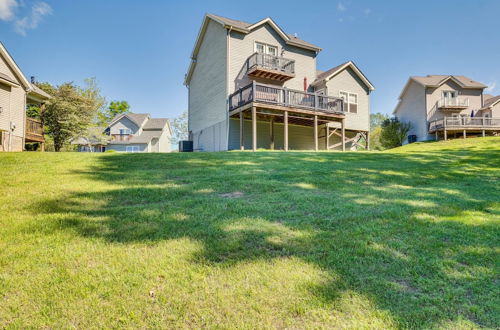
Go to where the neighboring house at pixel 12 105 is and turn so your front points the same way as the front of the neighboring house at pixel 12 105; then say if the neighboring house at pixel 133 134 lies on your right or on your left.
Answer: on your right

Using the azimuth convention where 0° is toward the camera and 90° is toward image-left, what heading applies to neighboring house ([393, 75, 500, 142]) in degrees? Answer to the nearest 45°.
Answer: approximately 135°

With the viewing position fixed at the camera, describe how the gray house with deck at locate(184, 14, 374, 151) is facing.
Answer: facing away from the viewer and to the left of the viewer

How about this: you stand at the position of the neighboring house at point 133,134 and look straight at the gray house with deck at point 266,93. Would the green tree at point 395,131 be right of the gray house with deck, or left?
left
